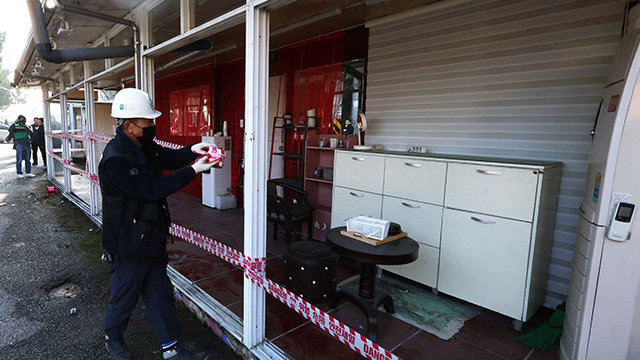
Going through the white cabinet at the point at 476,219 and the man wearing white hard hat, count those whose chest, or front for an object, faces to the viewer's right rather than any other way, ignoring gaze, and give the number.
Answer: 1

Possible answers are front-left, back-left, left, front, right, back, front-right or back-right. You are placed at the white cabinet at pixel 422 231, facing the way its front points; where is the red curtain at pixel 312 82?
right

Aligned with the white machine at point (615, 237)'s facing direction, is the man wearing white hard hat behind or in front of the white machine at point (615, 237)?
in front

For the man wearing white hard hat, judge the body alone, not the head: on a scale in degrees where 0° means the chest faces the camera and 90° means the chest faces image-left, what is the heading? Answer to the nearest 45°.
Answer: approximately 270°

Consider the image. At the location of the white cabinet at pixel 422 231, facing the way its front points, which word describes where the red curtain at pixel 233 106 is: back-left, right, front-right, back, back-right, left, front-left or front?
right

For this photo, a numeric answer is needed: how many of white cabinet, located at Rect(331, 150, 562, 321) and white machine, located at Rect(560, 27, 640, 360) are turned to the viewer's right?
0

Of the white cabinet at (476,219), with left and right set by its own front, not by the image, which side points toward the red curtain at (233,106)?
right

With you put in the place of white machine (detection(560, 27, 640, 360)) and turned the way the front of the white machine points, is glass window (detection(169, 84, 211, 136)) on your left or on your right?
on your right

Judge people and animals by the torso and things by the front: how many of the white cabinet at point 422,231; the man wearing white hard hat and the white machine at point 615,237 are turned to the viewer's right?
1
